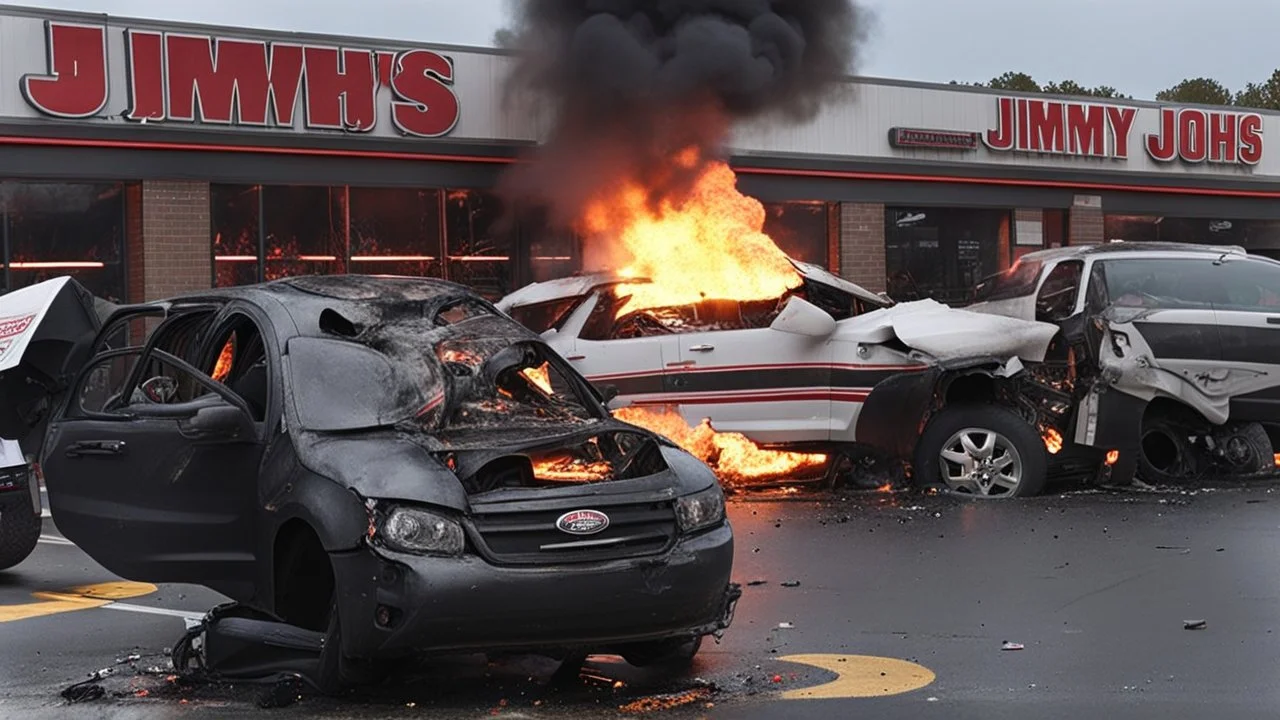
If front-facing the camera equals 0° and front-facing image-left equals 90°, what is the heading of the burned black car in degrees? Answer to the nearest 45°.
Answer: approximately 315°

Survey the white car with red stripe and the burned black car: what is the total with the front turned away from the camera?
0

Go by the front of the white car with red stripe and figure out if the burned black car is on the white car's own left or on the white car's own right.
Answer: on the white car's own right

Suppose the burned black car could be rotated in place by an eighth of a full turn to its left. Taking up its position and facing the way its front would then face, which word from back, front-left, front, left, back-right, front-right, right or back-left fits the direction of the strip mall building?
left

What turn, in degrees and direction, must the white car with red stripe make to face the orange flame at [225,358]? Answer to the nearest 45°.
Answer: approximately 135° to its right

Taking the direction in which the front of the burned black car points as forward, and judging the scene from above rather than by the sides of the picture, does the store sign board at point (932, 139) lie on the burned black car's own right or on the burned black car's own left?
on the burned black car's own left

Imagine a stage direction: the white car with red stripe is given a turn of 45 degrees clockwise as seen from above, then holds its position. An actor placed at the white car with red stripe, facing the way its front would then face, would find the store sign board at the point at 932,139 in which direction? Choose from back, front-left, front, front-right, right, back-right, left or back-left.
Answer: back-left

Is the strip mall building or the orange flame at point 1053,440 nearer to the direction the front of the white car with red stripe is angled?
the orange flame

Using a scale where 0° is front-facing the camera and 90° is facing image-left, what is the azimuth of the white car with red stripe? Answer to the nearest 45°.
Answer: approximately 270°
